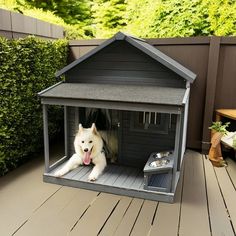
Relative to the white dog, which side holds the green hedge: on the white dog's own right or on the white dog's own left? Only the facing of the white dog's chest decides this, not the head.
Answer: on the white dog's own right

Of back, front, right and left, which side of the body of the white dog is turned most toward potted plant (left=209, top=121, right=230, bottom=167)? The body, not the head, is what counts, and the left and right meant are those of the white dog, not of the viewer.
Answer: left

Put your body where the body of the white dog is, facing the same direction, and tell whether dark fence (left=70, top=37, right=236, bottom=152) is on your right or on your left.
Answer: on your left

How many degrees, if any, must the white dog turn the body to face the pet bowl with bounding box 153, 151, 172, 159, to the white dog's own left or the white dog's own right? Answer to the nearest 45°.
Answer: approximately 90° to the white dog's own left

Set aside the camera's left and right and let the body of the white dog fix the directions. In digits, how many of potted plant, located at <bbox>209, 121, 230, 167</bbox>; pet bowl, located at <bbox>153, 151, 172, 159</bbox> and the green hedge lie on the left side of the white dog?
2

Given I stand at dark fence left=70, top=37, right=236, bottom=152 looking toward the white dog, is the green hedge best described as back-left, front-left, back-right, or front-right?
front-right

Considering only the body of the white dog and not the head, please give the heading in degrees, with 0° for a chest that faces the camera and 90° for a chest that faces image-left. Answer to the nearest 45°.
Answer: approximately 0°

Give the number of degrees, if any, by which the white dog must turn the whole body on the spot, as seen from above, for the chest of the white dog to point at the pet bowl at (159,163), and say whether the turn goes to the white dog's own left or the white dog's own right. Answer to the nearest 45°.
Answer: approximately 45° to the white dog's own left

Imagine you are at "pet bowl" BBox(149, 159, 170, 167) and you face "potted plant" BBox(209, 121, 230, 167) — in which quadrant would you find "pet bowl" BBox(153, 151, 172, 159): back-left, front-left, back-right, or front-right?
front-left
